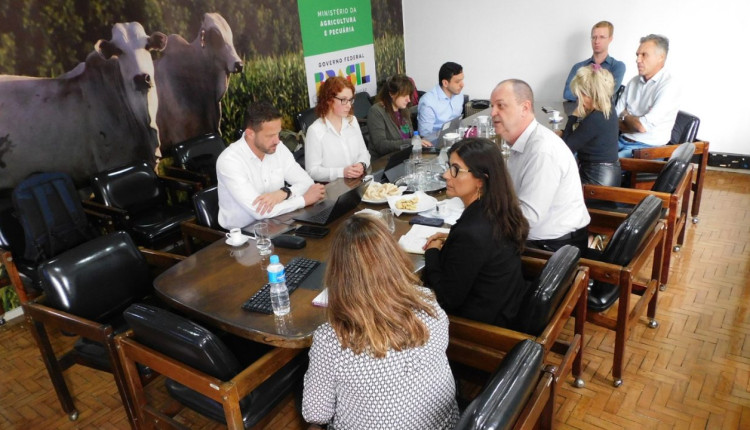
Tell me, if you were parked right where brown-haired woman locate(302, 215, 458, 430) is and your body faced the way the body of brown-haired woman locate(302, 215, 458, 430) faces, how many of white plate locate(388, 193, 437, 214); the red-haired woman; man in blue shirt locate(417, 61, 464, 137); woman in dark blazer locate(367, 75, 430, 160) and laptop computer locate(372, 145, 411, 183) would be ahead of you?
5

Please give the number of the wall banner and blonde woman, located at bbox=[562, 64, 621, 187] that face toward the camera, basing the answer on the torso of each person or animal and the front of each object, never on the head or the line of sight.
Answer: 1

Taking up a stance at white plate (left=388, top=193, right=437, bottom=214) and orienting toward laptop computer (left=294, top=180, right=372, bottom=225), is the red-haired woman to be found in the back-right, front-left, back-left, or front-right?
front-right

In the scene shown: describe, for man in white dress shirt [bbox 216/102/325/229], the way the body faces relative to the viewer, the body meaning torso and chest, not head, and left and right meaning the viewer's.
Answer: facing the viewer and to the right of the viewer

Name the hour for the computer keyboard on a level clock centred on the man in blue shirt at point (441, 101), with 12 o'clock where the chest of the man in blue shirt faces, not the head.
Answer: The computer keyboard is roughly at 2 o'clock from the man in blue shirt.

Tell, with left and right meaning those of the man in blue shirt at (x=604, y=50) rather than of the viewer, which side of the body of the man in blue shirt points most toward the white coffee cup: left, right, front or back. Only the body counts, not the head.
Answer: front

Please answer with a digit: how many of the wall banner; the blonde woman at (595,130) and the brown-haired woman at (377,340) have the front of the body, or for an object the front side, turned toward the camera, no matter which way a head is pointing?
1

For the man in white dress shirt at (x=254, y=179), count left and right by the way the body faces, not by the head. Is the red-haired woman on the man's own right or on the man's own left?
on the man's own left

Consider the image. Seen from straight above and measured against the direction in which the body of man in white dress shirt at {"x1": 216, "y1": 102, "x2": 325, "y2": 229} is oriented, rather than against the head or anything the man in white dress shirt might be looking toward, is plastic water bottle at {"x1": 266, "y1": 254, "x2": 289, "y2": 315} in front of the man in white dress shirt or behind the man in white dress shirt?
in front

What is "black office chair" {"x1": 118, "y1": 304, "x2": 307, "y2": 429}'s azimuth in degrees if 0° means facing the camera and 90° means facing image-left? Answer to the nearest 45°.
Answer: approximately 225°

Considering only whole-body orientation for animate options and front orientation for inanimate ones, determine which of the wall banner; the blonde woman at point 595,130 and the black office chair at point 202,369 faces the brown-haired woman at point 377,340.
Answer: the wall banner

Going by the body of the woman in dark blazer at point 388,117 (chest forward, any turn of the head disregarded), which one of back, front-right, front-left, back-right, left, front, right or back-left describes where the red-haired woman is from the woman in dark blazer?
right

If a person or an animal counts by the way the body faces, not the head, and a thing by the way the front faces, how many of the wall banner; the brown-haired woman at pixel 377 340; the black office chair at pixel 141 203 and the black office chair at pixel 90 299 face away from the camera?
1

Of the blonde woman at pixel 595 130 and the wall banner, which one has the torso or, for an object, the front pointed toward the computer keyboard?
the wall banner

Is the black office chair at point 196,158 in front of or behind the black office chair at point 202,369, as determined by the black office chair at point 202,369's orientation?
in front

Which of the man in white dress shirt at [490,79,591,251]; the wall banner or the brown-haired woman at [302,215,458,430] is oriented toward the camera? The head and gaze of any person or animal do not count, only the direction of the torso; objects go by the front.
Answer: the wall banner

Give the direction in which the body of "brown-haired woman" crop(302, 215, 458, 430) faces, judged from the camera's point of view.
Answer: away from the camera

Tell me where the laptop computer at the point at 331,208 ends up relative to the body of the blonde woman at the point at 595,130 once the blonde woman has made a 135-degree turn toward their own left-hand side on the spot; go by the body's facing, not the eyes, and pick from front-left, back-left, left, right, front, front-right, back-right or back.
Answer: front-right

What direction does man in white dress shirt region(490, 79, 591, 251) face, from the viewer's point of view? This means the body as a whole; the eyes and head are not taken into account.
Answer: to the viewer's left

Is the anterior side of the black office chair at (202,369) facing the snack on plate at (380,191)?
yes

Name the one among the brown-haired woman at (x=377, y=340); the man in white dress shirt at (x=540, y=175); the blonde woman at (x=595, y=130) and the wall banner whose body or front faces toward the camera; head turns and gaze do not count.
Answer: the wall banner
